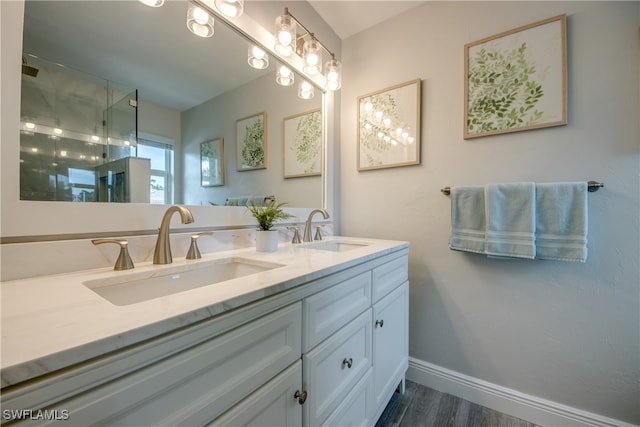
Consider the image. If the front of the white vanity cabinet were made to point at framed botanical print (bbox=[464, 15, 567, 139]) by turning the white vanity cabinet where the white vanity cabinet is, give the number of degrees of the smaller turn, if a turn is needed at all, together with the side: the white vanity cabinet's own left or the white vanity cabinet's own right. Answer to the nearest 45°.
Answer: approximately 45° to the white vanity cabinet's own left

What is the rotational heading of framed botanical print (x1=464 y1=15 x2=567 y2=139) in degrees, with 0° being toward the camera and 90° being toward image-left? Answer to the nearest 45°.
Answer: approximately 45°

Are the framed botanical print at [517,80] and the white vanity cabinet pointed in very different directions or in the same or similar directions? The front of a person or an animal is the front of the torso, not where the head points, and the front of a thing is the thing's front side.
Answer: very different directions

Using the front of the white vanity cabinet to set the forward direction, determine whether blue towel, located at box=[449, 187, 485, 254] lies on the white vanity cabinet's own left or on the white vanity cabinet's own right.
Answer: on the white vanity cabinet's own left
